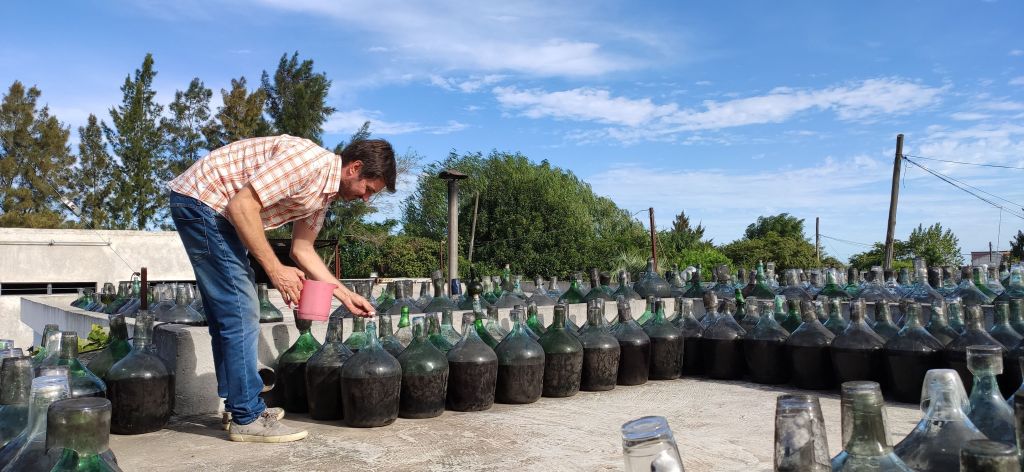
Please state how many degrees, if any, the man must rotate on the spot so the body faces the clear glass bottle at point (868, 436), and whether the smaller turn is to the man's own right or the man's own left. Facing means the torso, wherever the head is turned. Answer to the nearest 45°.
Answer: approximately 90° to the man's own right

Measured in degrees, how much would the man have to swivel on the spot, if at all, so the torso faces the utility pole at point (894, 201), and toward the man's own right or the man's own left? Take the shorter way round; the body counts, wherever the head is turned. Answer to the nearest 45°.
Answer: approximately 45° to the man's own left

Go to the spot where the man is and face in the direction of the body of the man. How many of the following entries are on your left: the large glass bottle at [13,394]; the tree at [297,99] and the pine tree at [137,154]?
2

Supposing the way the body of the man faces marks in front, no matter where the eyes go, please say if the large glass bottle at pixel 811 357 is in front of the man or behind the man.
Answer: in front

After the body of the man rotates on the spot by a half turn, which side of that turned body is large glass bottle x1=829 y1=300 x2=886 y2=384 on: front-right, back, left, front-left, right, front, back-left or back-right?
back

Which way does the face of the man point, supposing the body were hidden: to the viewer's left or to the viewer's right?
to the viewer's right

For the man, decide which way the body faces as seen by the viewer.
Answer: to the viewer's right

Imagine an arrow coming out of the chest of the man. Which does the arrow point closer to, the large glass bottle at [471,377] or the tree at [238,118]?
the large glass bottle

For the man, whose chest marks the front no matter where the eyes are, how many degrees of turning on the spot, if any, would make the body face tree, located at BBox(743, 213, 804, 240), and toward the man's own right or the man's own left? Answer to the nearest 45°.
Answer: approximately 45° to the man's own left

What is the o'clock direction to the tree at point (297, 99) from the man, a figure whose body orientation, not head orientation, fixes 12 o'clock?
The tree is roughly at 9 o'clock from the man.

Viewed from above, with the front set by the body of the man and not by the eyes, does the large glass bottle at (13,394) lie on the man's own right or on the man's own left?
on the man's own right

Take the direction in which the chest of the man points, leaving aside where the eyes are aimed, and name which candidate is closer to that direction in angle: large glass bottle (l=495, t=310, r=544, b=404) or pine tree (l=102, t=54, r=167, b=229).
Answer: the large glass bottle
